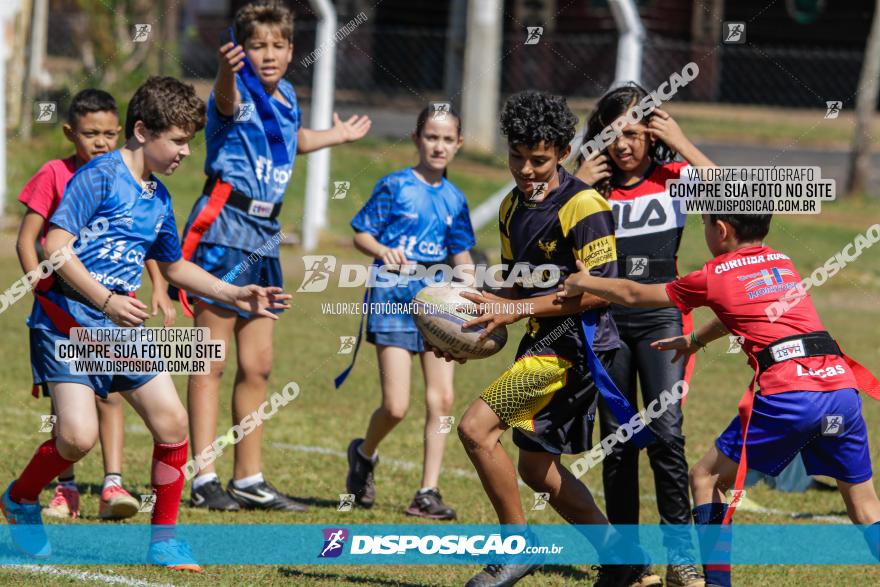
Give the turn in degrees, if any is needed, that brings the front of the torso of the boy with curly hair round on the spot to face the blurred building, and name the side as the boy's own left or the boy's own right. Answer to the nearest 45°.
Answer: approximately 135° to the boy's own right

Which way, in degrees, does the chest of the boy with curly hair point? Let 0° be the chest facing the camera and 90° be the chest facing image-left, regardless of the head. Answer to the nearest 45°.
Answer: approximately 45°
